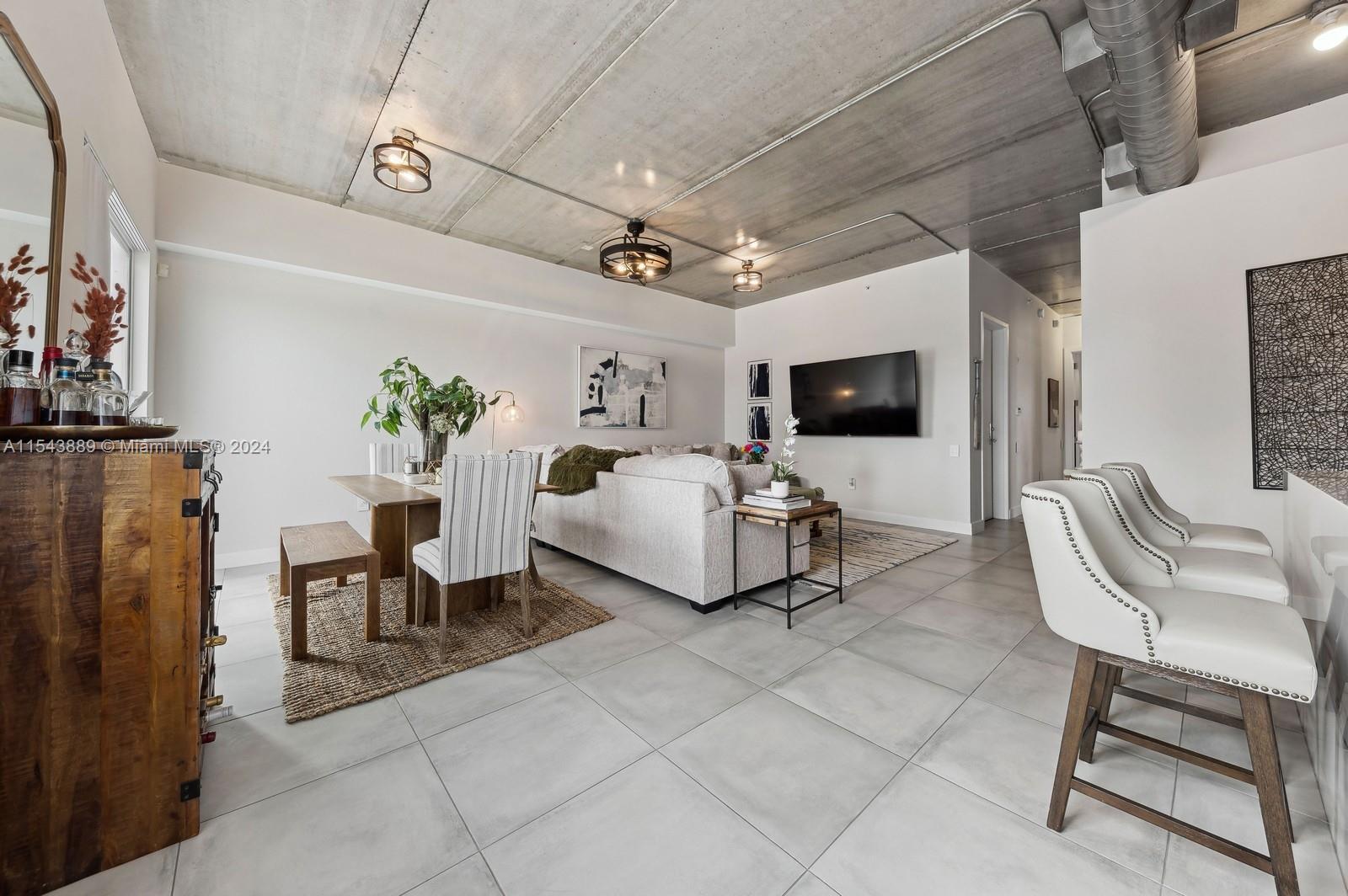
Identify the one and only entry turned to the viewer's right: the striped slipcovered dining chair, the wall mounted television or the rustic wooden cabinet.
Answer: the rustic wooden cabinet

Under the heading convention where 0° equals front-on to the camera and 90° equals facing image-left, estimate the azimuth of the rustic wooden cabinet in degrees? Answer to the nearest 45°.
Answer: approximately 270°

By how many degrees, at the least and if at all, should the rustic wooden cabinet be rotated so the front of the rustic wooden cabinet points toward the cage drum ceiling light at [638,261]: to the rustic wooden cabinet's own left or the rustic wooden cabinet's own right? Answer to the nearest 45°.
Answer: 0° — it already faces it

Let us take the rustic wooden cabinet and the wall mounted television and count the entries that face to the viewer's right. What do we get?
1

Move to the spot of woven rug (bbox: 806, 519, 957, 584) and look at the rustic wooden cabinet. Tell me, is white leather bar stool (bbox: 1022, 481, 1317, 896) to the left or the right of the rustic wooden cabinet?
left

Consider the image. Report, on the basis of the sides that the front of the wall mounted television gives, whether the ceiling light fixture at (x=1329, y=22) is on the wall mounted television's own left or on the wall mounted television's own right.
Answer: on the wall mounted television's own left

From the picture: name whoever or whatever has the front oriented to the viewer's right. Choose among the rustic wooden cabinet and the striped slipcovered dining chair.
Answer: the rustic wooden cabinet

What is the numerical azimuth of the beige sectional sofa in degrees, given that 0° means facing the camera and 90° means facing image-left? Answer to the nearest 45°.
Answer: approximately 225°

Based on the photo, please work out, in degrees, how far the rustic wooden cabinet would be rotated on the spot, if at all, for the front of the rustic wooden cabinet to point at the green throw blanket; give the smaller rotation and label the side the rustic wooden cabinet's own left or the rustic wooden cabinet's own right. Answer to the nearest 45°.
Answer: approximately 45° to the rustic wooden cabinet's own left

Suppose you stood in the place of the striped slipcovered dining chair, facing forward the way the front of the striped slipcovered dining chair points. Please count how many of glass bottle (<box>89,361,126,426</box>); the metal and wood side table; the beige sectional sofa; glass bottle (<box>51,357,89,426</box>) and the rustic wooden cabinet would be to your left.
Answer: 3

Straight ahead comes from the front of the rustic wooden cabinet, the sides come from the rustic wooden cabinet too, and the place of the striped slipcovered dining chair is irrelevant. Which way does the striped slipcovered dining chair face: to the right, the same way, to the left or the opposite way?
to the left

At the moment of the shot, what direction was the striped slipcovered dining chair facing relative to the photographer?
facing away from the viewer and to the left of the viewer
